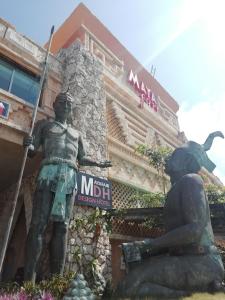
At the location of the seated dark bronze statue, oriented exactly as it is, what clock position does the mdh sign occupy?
The mdh sign is roughly at 2 o'clock from the seated dark bronze statue.

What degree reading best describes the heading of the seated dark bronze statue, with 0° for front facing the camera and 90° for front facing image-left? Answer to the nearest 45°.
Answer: approximately 90°
